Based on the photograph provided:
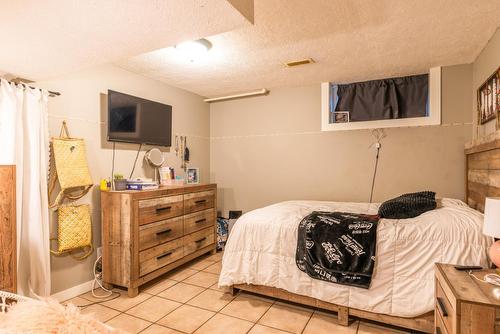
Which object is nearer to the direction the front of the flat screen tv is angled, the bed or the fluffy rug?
the bed

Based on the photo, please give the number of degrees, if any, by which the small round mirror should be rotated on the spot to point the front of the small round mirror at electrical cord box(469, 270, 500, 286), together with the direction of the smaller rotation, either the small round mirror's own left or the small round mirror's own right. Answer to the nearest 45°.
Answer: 0° — it already faces it

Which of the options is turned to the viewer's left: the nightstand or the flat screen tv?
the nightstand

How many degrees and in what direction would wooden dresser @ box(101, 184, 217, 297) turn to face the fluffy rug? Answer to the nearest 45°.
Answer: approximately 45° to its right

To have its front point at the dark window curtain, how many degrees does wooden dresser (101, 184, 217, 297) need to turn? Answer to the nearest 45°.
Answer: approximately 45° to its left

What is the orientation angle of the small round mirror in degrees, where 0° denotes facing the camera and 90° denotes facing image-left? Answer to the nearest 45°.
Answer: approximately 315°

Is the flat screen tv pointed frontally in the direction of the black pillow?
yes

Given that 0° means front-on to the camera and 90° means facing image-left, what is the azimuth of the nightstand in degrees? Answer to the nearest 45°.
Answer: approximately 90°
